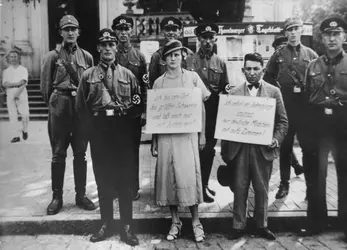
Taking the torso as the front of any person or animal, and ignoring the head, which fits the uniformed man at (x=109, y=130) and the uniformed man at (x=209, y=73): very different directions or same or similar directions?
same or similar directions

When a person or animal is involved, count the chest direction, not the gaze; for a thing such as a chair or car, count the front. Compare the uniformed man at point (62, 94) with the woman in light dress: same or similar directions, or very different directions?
same or similar directions

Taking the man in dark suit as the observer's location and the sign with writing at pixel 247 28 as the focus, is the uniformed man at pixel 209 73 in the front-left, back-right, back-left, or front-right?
front-left

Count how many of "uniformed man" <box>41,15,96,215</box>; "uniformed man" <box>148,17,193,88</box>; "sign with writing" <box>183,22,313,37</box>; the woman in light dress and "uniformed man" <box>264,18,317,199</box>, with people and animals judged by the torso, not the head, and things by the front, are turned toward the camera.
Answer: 5

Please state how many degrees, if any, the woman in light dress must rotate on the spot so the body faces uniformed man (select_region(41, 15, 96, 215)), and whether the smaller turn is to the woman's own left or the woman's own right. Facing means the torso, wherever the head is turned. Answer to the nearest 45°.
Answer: approximately 135° to the woman's own right

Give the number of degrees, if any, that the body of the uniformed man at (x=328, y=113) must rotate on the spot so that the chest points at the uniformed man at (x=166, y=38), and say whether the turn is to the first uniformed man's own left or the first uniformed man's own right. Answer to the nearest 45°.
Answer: approximately 90° to the first uniformed man's own right

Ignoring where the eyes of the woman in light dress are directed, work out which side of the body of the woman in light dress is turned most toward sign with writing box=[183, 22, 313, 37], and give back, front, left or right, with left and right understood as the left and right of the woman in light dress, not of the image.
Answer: back

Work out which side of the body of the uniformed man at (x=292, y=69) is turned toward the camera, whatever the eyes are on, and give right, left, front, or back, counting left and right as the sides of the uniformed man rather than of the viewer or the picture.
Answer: front

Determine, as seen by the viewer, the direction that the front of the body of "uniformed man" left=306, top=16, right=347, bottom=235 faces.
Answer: toward the camera

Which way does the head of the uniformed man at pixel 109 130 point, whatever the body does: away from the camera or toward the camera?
toward the camera

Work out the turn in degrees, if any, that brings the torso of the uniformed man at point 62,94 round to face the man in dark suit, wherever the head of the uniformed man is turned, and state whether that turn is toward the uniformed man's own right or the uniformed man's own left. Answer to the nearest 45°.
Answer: approximately 45° to the uniformed man's own left

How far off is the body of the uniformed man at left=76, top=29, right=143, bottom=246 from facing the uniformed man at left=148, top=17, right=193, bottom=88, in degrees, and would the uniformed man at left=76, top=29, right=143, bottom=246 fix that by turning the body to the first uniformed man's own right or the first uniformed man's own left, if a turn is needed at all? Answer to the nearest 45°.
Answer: approximately 135° to the first uniformed man's own left

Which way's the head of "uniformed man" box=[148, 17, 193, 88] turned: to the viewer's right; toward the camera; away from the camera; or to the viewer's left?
toward the camera
